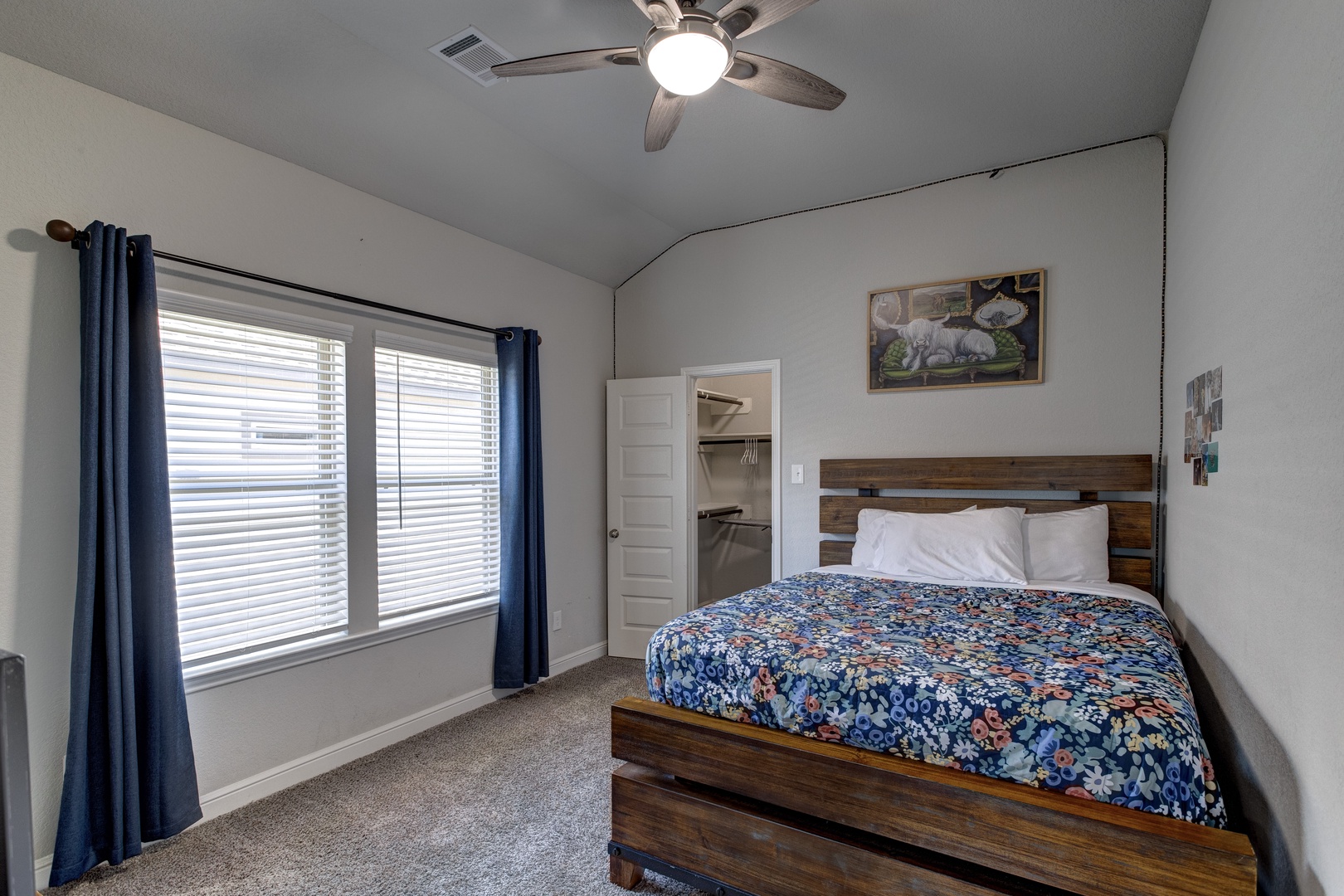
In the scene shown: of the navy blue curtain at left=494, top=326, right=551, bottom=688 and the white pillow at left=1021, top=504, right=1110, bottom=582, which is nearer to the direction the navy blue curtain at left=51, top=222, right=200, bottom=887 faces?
the white pillow

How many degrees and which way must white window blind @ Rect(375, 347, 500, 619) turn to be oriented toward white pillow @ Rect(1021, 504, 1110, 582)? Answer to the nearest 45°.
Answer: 0° — it already faces it

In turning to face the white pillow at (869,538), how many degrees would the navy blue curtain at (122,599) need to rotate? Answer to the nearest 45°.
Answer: approximately 45° to its left

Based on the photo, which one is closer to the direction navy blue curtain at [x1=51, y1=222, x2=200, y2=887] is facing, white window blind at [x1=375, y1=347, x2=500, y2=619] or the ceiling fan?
the ceiling fan

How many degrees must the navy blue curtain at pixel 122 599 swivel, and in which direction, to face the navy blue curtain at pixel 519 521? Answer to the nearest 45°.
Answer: approximately 45° to its left

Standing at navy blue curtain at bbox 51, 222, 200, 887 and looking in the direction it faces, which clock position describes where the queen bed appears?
The queen bed is roughly at 12 o'clock from the navy blue curtain.

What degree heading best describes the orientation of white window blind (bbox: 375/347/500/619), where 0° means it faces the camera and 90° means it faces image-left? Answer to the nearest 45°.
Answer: approximately 315°
